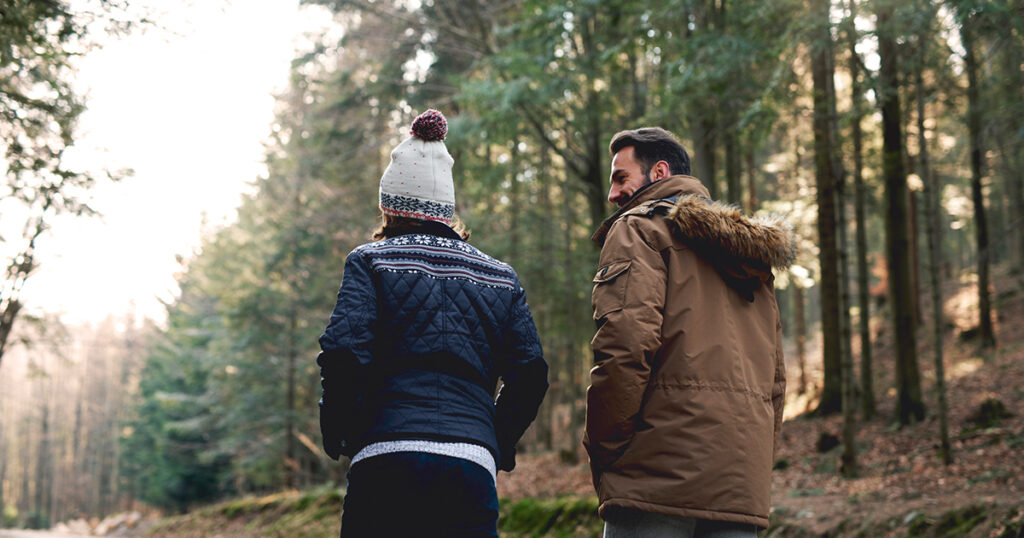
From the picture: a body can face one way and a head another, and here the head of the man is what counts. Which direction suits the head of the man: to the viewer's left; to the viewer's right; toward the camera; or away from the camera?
to the viewer's left

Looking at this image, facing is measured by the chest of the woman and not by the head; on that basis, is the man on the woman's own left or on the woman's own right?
on the woman's own right

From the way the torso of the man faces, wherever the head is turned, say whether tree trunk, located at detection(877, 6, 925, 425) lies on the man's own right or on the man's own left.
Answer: on the man's own right

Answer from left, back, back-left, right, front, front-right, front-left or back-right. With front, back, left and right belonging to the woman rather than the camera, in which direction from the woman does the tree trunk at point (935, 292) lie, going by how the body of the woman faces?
front-right

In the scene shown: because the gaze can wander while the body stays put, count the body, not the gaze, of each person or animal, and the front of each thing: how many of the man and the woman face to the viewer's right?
0

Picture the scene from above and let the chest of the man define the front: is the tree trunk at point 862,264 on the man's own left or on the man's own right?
on the man's own right

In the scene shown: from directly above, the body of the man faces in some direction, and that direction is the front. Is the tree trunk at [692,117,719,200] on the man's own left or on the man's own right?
on the man's own right

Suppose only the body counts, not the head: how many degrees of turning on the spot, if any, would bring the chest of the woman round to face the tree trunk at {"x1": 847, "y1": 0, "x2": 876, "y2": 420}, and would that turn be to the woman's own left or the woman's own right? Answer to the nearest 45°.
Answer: approximately 45° to the woman's own right

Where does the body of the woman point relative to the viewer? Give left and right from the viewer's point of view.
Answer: facing away from the viewer

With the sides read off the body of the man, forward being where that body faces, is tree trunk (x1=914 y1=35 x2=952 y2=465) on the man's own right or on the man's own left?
on the man's own right

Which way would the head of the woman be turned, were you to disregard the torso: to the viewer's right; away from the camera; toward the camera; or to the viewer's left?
away from the camera
